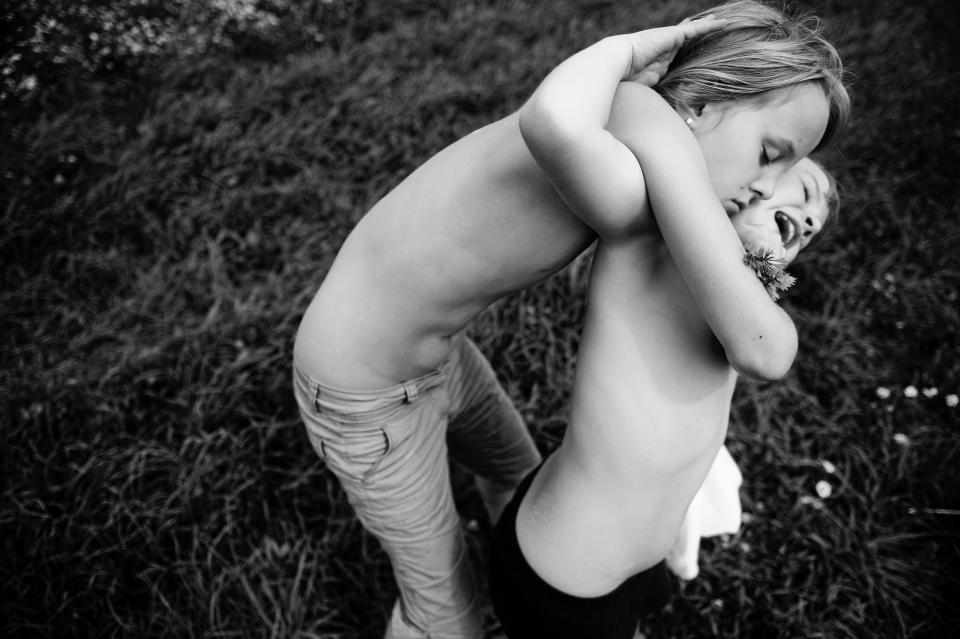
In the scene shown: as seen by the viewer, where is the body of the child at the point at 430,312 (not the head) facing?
to the viewer's right
